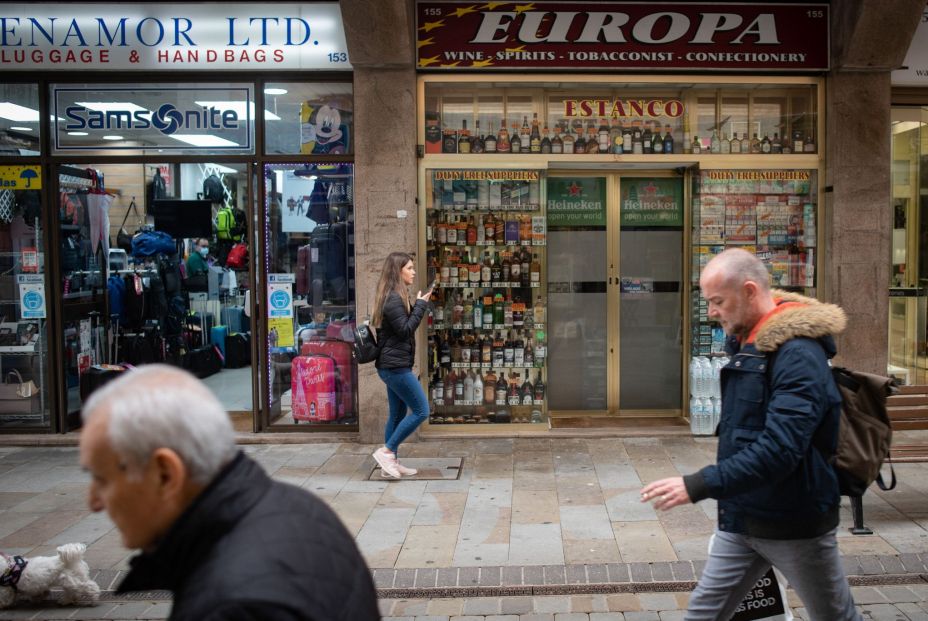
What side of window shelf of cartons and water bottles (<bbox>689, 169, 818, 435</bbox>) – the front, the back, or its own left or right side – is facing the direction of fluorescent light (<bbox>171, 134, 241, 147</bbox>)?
right

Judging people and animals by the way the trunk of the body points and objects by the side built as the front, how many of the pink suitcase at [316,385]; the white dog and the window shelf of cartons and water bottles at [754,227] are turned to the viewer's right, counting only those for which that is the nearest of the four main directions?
0

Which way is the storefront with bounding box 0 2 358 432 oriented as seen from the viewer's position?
toward the camera

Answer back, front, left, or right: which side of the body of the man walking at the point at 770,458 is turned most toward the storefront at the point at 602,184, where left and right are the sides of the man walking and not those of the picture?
right

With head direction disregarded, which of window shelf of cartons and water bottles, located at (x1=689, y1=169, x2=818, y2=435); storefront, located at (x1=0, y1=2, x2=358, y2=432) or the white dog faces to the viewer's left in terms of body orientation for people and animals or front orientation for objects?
the white dog

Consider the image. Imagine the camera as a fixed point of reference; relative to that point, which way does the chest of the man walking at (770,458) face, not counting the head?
to the viewer's left

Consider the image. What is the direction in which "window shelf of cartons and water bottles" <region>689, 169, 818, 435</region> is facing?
toward the camera

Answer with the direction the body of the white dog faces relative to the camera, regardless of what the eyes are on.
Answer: to the viewer's left

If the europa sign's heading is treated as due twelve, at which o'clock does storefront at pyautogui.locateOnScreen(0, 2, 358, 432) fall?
The storefront is roughly at 3 o'clock from the europa sign.

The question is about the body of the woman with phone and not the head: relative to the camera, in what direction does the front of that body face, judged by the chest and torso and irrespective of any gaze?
to the viewer's right

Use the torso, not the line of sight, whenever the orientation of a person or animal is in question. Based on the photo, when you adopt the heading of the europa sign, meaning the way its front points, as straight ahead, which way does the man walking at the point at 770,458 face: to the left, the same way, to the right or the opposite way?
to the right

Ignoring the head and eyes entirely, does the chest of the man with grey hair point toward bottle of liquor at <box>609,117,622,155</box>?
no

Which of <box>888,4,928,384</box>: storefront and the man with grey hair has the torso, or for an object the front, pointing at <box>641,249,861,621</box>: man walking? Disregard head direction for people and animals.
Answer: the storefront

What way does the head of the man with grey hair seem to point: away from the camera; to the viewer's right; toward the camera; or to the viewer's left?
to the viewer's left

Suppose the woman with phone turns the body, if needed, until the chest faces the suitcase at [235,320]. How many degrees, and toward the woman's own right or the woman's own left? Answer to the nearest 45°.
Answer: approximately 135° to the woman's own left
